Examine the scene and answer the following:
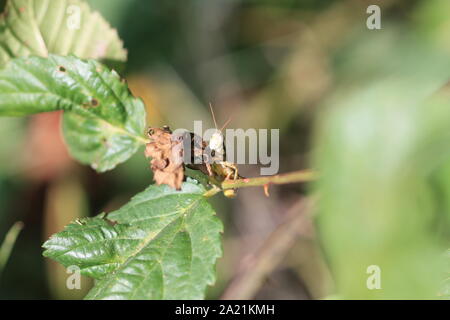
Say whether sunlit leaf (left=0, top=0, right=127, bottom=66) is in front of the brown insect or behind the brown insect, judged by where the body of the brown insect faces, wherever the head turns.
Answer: behind

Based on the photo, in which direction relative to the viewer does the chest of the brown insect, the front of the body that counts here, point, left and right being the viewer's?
facing to the right of the viewer
